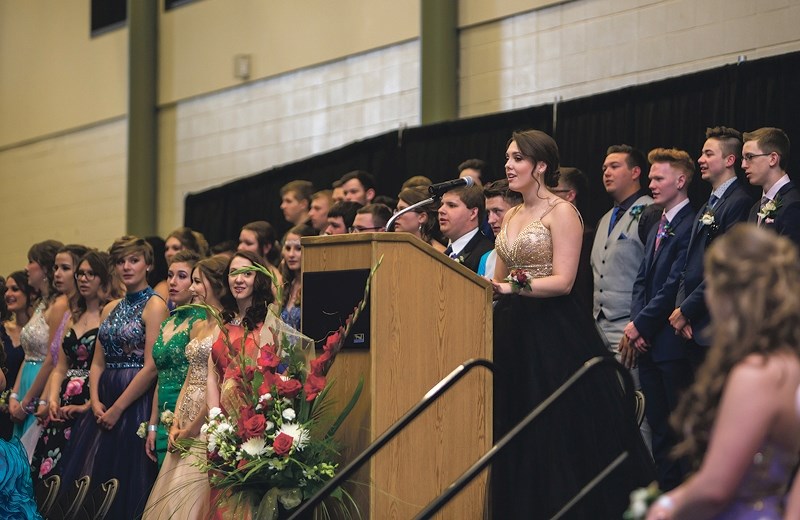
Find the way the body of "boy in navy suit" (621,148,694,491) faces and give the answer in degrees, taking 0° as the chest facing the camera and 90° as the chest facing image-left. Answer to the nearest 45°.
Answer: approximately 45°

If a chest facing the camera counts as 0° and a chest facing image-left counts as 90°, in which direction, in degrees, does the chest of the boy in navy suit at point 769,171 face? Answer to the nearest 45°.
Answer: approximately 45°

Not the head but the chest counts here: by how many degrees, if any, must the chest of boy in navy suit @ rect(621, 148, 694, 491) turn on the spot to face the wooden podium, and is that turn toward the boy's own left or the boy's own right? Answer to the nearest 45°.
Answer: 0° — they already face it

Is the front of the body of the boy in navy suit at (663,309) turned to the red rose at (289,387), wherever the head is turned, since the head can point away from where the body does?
yes
